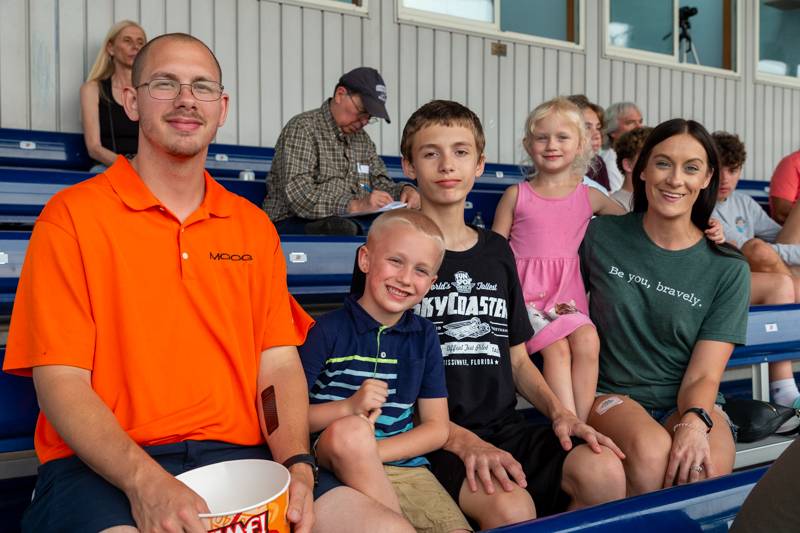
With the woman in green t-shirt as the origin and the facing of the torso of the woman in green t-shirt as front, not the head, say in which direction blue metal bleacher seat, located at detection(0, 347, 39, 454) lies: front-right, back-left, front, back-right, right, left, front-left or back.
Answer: front-right

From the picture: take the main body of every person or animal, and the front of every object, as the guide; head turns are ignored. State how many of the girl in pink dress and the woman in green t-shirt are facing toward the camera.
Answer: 2

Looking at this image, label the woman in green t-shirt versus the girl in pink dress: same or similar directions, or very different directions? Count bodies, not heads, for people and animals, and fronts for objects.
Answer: same or similar directions

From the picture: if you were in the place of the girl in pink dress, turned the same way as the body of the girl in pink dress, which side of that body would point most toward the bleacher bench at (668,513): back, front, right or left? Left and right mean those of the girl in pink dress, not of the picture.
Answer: front

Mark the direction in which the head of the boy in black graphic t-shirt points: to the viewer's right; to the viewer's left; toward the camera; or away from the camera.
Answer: toward the camera

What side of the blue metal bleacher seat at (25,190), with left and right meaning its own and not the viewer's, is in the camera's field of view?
front

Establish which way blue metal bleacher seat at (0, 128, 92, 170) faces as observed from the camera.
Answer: facing the viewer

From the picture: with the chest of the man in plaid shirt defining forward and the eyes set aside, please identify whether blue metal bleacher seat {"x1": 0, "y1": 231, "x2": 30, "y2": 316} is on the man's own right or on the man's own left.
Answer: on the man's own right

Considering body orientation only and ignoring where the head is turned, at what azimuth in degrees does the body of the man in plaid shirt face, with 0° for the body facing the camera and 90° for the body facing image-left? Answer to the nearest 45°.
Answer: approximately 315°

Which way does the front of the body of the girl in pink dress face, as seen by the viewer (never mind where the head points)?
toward the camera

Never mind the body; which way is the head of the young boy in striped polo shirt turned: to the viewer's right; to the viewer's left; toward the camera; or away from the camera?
toward the camera

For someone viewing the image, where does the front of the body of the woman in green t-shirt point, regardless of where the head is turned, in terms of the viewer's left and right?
facing the viewer

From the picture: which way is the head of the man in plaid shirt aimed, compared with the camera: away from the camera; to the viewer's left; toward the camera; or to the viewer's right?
to the viewer's right

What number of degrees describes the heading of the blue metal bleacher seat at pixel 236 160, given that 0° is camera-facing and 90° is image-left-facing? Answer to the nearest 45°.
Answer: approximately 0°
